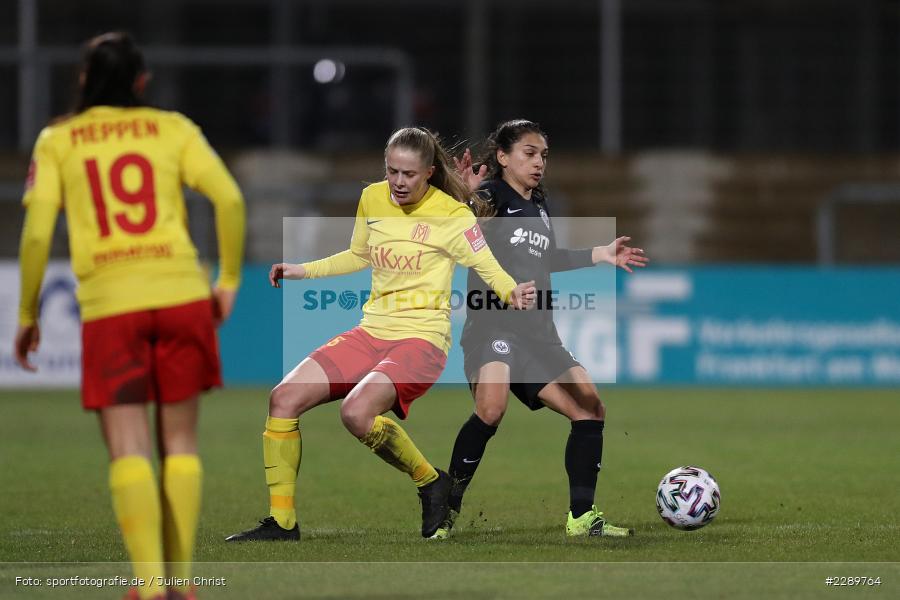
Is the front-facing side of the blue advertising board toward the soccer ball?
yes

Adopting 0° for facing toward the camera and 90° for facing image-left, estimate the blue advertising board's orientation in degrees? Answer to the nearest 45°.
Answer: approximately 0°
